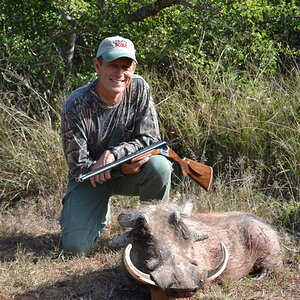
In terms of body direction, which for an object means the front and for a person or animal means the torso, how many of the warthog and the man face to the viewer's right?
0

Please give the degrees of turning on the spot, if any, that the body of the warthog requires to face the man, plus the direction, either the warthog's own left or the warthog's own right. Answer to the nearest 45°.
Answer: approximately 90° to the warthog's own right

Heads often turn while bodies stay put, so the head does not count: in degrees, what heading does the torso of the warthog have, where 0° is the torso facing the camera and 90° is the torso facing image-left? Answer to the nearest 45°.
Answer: approximately 45°

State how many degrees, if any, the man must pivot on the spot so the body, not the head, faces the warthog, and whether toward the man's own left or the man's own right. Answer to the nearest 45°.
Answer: approximately 45° to the man's own left

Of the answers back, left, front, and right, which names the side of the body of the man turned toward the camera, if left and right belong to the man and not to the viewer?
front
